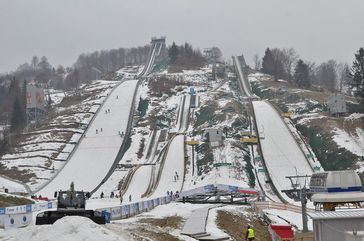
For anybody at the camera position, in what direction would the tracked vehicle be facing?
facing the viewer

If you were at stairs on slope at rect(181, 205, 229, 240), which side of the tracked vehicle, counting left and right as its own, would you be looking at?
left

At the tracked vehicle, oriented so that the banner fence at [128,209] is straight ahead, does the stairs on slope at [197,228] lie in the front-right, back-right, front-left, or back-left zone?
front-right

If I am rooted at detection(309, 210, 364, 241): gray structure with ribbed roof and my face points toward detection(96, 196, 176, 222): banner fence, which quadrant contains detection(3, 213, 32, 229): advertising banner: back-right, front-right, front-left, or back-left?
front-left

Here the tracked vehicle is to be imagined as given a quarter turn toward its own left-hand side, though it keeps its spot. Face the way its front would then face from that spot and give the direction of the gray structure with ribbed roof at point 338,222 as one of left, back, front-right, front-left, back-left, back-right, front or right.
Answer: front-right

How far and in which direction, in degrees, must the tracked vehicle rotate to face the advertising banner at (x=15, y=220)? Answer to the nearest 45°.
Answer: approximately 135° to its right

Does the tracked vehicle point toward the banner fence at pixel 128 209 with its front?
no
